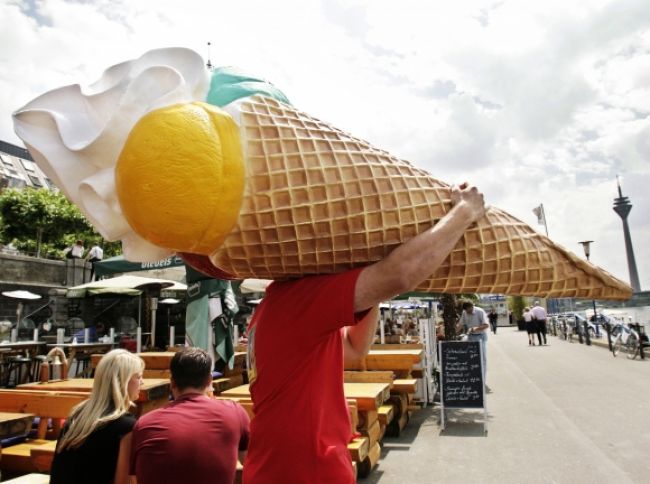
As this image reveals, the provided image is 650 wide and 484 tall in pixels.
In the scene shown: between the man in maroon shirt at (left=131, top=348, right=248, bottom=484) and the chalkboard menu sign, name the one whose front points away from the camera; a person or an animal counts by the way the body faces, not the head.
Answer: the man in maroon shirt

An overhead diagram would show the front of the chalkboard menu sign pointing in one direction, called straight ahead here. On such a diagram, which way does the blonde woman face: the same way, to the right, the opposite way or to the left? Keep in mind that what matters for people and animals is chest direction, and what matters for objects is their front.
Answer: the opposite way

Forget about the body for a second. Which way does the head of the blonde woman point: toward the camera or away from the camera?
away from the camera

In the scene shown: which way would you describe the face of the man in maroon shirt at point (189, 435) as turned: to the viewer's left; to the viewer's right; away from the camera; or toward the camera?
away from the camera

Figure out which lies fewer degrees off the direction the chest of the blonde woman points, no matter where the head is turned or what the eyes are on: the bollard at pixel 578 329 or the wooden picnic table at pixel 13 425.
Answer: the bollard

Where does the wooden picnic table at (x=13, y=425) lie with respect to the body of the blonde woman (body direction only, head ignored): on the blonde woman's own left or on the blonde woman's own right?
on the blonde woman's own left

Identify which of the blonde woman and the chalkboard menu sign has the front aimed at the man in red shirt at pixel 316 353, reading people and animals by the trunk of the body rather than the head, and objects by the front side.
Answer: the chalkboard menu sign

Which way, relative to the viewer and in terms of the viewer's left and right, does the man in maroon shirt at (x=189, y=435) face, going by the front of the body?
facing away from the viewer

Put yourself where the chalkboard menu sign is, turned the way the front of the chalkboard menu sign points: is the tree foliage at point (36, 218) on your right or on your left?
on your right

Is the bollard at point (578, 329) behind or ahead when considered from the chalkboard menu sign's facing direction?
behind

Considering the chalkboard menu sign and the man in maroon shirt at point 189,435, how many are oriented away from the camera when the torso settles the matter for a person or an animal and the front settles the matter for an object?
1

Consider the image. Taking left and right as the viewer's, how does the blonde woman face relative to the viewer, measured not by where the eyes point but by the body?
facing away from the viewer and to the right of the viewer
